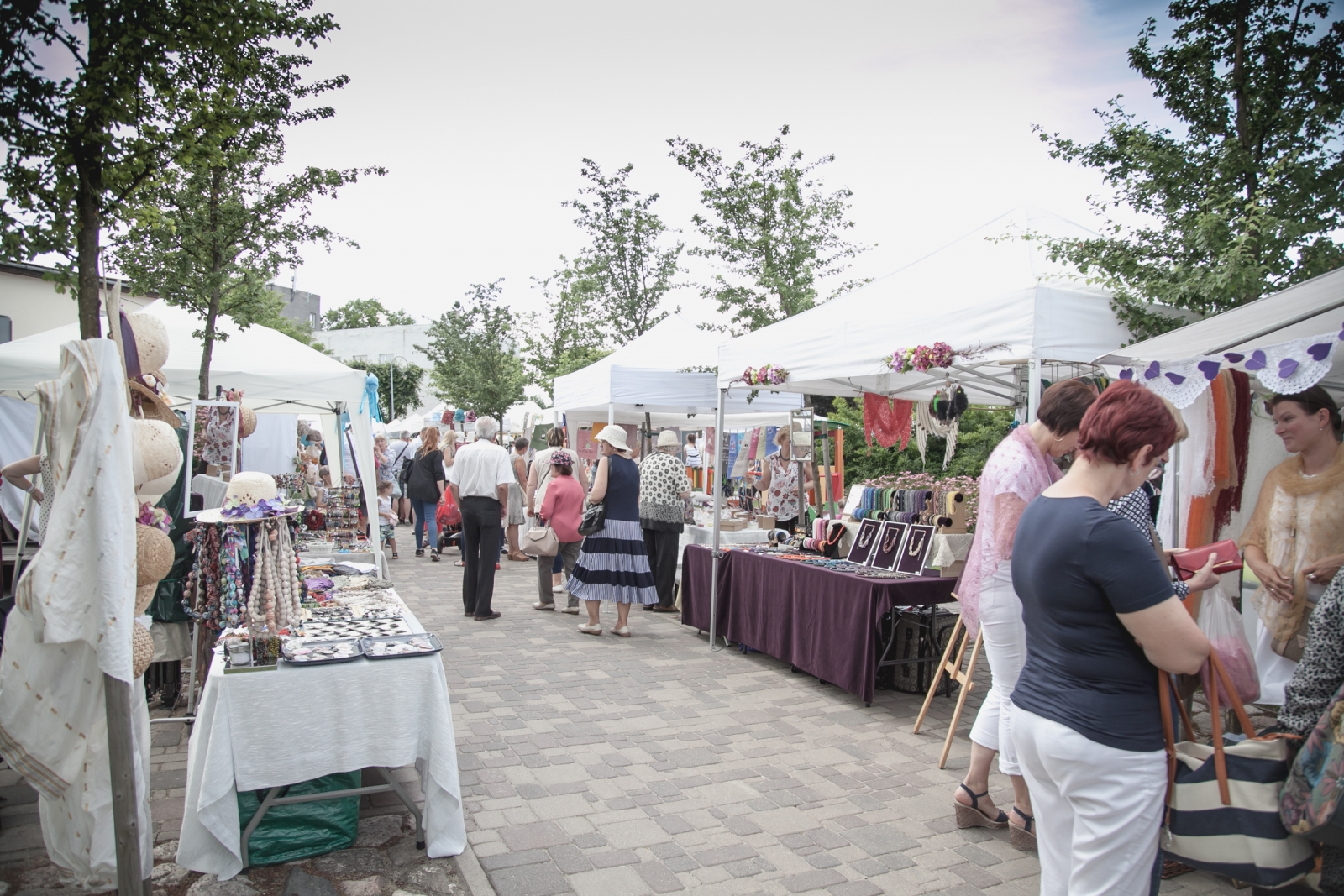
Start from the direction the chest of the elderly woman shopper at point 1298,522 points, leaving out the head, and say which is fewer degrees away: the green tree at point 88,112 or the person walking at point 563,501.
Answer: the green tree

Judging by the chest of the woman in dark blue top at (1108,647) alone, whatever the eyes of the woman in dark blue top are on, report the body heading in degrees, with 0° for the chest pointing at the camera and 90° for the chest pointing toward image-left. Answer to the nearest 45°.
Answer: approximately 225°

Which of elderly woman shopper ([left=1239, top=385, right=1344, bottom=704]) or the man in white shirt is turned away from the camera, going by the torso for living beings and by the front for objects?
the man in white shirt

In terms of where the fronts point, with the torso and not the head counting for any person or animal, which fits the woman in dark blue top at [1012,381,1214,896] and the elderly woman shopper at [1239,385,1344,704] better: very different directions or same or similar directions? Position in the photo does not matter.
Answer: very different directions

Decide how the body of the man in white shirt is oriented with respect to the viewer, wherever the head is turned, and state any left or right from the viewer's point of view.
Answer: facing away from the viewer

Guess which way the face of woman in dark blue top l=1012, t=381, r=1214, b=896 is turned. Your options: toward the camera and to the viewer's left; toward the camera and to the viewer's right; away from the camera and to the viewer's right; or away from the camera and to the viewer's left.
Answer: away from the camera and to the viewer's right

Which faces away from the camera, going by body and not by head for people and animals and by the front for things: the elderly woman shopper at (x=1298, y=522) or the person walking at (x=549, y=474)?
the person walking

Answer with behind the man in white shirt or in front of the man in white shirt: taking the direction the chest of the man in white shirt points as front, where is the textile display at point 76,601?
behind

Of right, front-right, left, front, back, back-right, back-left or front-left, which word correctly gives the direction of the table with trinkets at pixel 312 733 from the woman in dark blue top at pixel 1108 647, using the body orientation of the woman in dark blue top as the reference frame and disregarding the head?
back-left

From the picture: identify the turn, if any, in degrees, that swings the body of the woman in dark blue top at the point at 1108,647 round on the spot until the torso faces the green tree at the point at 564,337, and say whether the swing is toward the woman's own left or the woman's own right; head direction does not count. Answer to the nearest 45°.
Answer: approximately 90° to the woman's own left

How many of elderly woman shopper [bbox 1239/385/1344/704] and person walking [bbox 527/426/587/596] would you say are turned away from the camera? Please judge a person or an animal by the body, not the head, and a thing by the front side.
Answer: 1

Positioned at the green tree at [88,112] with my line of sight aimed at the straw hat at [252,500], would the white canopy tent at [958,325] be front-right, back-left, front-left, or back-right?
front-left

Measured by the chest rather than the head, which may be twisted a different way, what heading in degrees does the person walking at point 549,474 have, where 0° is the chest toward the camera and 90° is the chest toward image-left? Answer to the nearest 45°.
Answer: approximately 180°

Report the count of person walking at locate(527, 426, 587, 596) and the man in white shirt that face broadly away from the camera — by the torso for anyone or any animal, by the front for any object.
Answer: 2

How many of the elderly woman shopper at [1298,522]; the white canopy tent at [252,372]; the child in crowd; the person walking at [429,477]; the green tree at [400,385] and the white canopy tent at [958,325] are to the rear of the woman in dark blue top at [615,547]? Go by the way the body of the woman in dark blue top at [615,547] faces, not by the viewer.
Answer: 2

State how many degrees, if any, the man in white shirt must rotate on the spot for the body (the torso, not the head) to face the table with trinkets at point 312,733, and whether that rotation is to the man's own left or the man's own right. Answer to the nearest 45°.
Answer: approximately 180°

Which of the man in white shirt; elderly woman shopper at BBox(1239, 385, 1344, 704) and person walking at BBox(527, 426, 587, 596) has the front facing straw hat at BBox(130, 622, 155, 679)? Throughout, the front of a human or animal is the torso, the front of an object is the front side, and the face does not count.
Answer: the elderly woman shopper

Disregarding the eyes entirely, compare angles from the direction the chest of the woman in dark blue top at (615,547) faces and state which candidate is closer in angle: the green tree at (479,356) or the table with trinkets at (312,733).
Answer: the green tree

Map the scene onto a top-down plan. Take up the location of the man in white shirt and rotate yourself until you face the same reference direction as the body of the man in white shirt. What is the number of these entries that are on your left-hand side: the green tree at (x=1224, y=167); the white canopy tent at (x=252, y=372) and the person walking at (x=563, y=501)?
1

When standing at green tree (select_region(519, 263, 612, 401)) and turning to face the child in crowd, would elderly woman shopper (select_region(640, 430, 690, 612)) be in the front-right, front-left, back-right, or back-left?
front-left

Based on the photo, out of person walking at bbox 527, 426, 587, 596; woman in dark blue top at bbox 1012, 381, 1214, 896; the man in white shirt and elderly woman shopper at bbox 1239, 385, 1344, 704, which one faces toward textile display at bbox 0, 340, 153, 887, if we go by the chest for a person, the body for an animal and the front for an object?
the elderly woman shopper
